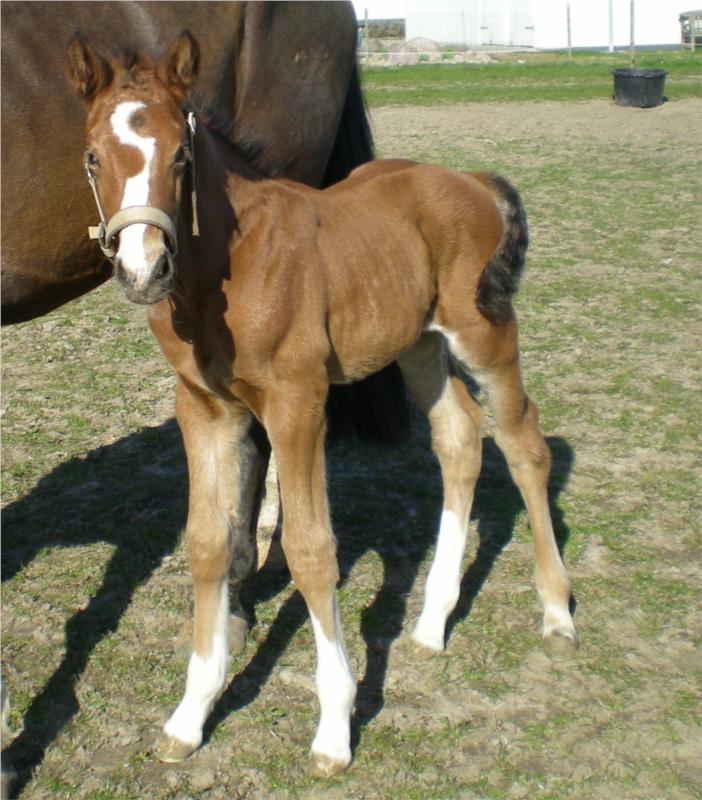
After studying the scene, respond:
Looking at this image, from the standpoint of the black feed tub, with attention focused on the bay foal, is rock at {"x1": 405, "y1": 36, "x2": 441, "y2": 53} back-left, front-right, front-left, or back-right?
back-right

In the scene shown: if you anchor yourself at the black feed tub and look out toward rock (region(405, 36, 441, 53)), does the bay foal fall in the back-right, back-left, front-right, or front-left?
back-left

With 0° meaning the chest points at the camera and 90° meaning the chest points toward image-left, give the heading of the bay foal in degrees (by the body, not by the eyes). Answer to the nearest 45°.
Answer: approximately 45°

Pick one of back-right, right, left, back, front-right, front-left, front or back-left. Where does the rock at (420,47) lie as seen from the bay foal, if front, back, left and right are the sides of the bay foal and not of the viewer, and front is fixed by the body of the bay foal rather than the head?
back-right

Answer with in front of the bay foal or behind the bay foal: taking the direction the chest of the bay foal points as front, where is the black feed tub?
behind
